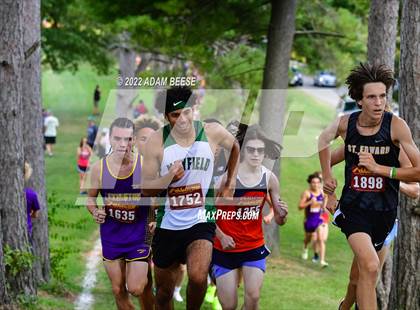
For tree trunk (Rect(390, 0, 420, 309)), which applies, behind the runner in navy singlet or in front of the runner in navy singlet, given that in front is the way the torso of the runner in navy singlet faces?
behind

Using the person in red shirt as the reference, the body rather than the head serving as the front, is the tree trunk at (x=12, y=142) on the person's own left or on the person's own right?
on the person's own right

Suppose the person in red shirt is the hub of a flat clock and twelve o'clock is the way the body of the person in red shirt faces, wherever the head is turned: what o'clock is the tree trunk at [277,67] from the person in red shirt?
The tree trunk is roughly at 6 o'clock from the person in red shirt.

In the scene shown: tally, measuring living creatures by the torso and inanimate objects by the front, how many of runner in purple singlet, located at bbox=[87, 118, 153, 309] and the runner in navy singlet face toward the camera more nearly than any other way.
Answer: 2

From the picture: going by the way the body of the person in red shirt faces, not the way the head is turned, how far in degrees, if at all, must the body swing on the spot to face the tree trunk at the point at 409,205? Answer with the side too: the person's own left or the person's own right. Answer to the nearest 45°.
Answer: approximately 90° to the person's own left

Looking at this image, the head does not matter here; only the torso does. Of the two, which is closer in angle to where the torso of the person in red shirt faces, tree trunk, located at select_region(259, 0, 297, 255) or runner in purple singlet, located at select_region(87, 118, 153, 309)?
the runner in purple singlet

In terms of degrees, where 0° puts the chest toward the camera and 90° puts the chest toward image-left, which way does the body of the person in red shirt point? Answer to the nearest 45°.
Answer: approximately 0°

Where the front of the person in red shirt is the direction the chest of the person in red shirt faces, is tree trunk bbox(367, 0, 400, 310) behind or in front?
behind

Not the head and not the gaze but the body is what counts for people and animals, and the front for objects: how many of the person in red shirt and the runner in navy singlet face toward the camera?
2
